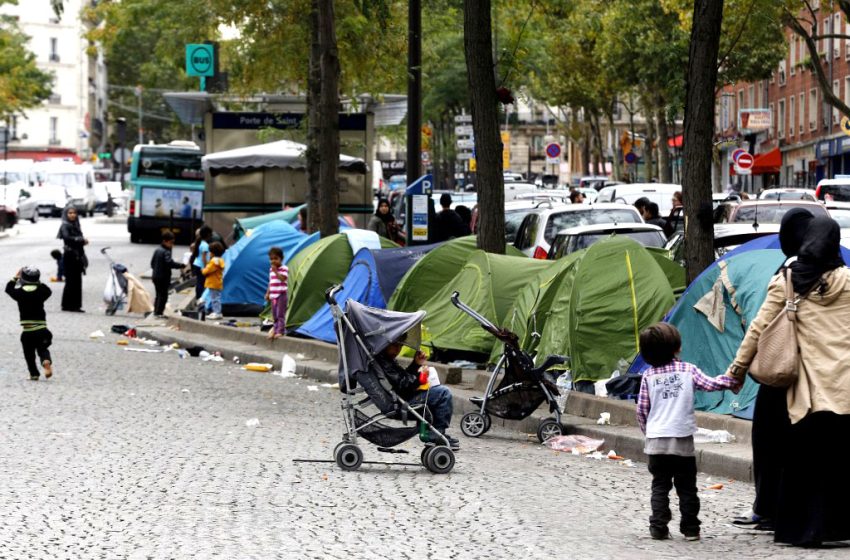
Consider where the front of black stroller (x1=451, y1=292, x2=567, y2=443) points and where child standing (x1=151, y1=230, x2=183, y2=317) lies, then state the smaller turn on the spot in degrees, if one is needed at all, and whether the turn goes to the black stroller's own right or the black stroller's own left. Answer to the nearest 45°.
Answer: approximately 135° to the black stroller's own left

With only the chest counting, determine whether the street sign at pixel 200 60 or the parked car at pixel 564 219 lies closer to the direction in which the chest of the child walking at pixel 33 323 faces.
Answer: the street sign

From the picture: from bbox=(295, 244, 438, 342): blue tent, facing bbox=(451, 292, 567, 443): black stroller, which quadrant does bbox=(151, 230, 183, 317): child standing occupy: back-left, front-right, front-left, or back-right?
back-right

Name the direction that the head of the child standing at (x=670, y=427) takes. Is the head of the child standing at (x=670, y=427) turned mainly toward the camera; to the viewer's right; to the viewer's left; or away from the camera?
away from the camera

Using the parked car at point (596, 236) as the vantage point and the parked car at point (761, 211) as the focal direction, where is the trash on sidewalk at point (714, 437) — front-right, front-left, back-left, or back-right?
back-right

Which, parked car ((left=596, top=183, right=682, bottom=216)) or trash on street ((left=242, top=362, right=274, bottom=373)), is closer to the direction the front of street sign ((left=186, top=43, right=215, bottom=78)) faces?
the trash on street

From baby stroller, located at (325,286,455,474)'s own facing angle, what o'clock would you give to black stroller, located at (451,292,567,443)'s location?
The black stroller is roughly at 10 o'clock from the baby stroller.

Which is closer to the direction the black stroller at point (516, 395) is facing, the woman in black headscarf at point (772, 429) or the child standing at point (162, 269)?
the woman in black headscarf

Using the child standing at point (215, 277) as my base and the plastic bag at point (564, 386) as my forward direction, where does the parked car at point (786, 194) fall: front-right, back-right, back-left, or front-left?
back-left

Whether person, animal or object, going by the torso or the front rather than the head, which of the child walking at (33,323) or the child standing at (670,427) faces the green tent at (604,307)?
the child standing

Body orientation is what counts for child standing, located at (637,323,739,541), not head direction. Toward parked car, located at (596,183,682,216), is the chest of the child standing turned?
yes

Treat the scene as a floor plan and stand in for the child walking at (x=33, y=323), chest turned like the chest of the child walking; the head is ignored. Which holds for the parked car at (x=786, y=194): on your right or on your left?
on your right
